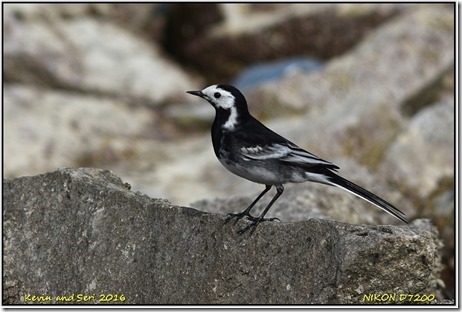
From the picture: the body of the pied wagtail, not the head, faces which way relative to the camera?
to the viewer's left
